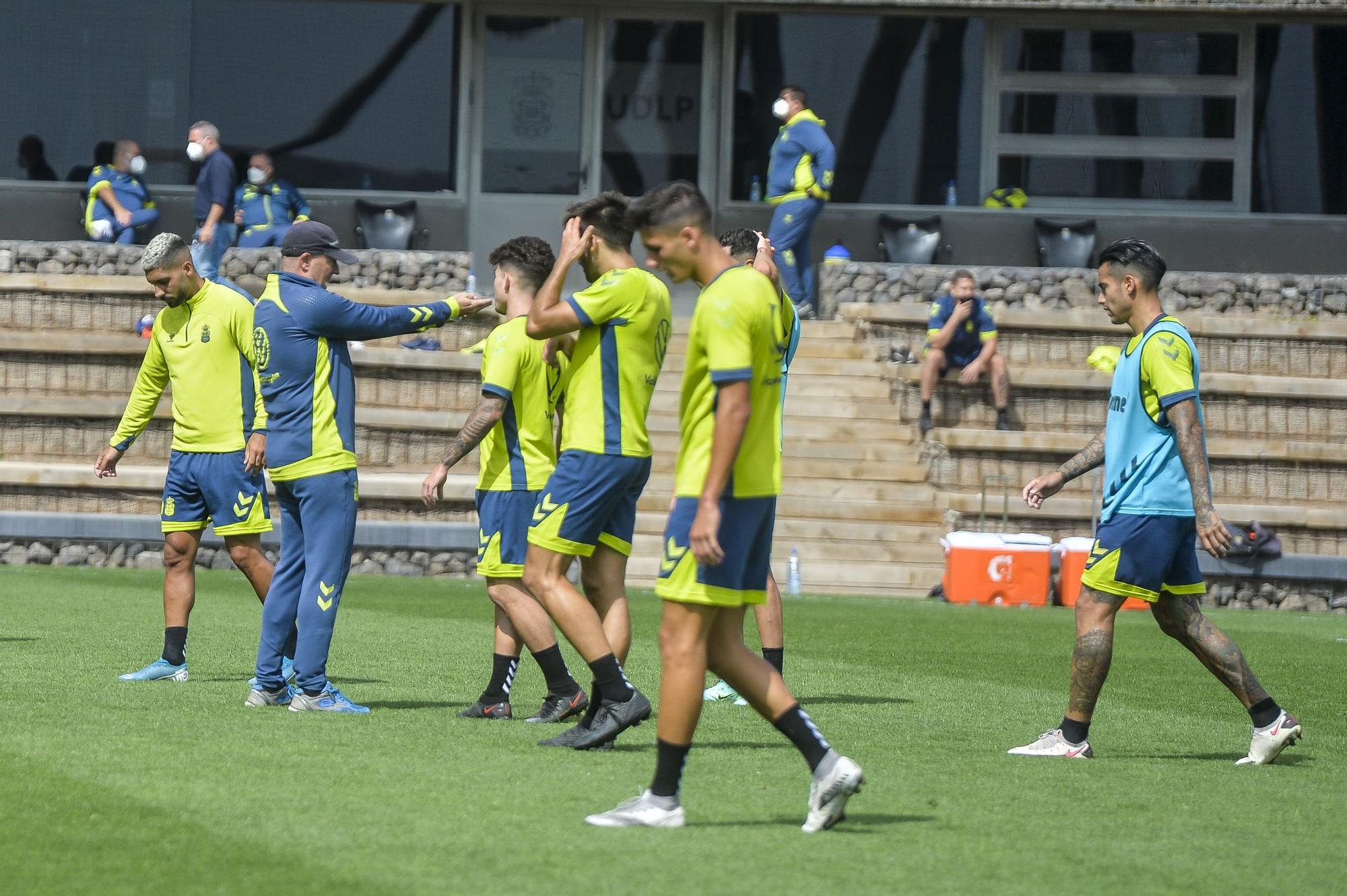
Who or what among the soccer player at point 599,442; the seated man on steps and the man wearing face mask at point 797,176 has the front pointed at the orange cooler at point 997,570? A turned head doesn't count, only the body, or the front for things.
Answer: the seated man on steps

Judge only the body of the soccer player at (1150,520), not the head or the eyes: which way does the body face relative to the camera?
to the viewer's left

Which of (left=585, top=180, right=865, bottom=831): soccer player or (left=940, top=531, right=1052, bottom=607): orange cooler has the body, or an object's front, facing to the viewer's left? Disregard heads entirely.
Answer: the soccer player

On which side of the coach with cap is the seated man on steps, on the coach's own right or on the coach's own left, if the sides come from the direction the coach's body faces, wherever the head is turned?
on the coach's own left

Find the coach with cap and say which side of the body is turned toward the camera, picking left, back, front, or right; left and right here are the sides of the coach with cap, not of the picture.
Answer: right

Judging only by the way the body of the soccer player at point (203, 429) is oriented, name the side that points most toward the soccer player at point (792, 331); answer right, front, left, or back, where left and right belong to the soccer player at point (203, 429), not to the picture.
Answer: left

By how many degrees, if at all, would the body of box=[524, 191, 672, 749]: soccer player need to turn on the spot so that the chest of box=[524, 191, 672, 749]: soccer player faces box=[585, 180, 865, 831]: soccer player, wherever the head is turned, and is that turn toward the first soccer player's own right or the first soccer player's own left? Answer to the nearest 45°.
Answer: approximately 90° to the first soccer player's own left

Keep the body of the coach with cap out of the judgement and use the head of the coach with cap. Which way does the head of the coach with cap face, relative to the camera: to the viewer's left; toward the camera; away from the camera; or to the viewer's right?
to the viewer's right

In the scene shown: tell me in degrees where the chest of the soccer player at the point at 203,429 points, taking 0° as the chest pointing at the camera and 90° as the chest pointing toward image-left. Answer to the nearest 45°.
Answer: approximately 45°
